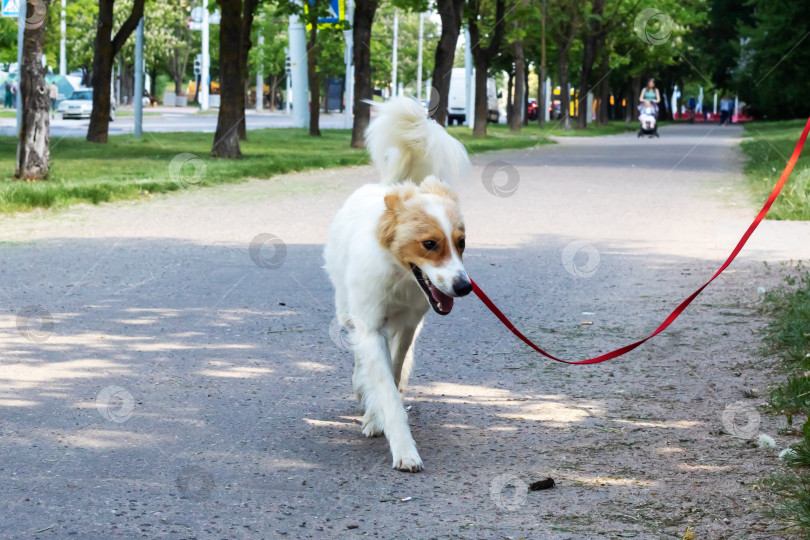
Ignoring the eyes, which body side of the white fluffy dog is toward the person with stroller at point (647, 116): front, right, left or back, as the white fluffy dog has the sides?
back

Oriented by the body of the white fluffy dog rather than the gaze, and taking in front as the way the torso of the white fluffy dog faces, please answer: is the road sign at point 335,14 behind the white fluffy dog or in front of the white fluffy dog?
behind

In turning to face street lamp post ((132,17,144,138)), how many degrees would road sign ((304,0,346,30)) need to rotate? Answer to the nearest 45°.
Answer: approximately 90° to its right

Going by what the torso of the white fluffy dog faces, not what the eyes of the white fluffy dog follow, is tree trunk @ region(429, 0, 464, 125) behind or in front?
behind

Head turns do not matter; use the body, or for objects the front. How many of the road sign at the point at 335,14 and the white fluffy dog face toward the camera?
2

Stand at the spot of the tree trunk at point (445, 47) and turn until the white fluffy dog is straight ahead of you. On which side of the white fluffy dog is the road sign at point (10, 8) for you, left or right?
right

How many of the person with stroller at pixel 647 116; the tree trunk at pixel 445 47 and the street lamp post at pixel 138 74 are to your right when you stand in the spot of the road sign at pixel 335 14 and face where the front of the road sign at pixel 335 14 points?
1

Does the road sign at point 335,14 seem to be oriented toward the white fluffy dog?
yes

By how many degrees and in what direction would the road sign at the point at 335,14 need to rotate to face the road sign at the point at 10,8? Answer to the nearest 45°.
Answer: approximately 45° to its right

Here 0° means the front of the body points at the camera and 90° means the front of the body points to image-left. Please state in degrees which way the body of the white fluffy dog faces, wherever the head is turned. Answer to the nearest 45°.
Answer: approximately 0°

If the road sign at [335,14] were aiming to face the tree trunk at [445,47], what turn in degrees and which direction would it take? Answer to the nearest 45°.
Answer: approximately 90° to its left

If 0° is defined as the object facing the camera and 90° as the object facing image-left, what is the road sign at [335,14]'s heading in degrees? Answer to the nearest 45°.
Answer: approximately 0°
